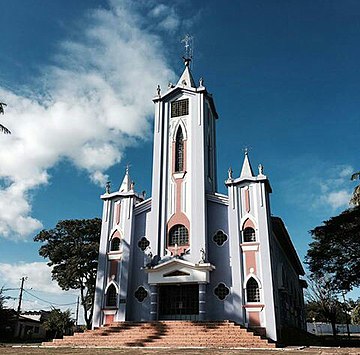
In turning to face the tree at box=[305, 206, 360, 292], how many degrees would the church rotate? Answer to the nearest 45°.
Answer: approximately 135° to its left

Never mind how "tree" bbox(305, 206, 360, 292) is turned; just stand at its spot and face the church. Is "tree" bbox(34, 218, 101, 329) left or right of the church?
right

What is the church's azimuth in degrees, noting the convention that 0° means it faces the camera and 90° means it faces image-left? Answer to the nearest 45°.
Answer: approximately 0°

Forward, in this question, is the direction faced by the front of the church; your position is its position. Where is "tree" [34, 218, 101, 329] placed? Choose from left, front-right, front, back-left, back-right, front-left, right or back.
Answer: back-right

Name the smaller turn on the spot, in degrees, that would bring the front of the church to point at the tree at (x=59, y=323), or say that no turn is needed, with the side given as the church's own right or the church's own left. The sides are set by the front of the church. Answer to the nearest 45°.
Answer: approximately 135° to the church's own right
